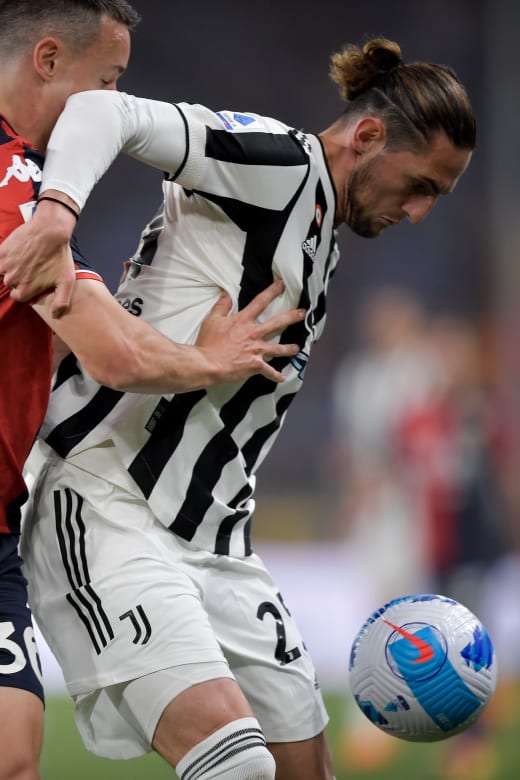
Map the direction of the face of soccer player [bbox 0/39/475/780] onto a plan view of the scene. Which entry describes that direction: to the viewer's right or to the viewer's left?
to the viewer's right

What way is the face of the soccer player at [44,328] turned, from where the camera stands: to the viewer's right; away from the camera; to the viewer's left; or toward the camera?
to the viewer's right

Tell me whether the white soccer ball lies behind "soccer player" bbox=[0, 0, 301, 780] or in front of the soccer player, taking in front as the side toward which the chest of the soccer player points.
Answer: in front

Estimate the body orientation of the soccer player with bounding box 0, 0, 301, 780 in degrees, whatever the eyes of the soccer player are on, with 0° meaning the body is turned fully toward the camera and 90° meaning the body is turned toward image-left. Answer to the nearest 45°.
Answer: approximately 270°
